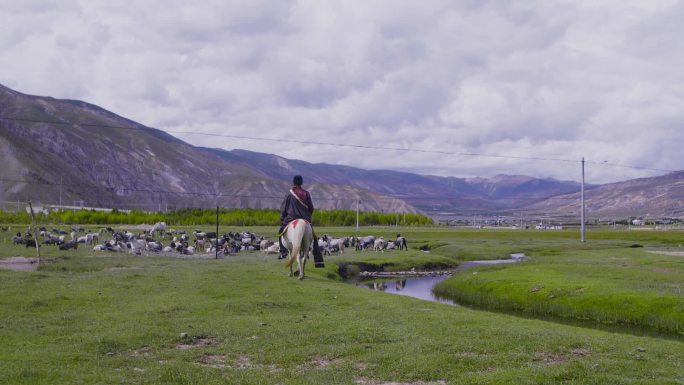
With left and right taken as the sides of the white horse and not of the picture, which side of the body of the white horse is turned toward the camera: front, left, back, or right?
back
